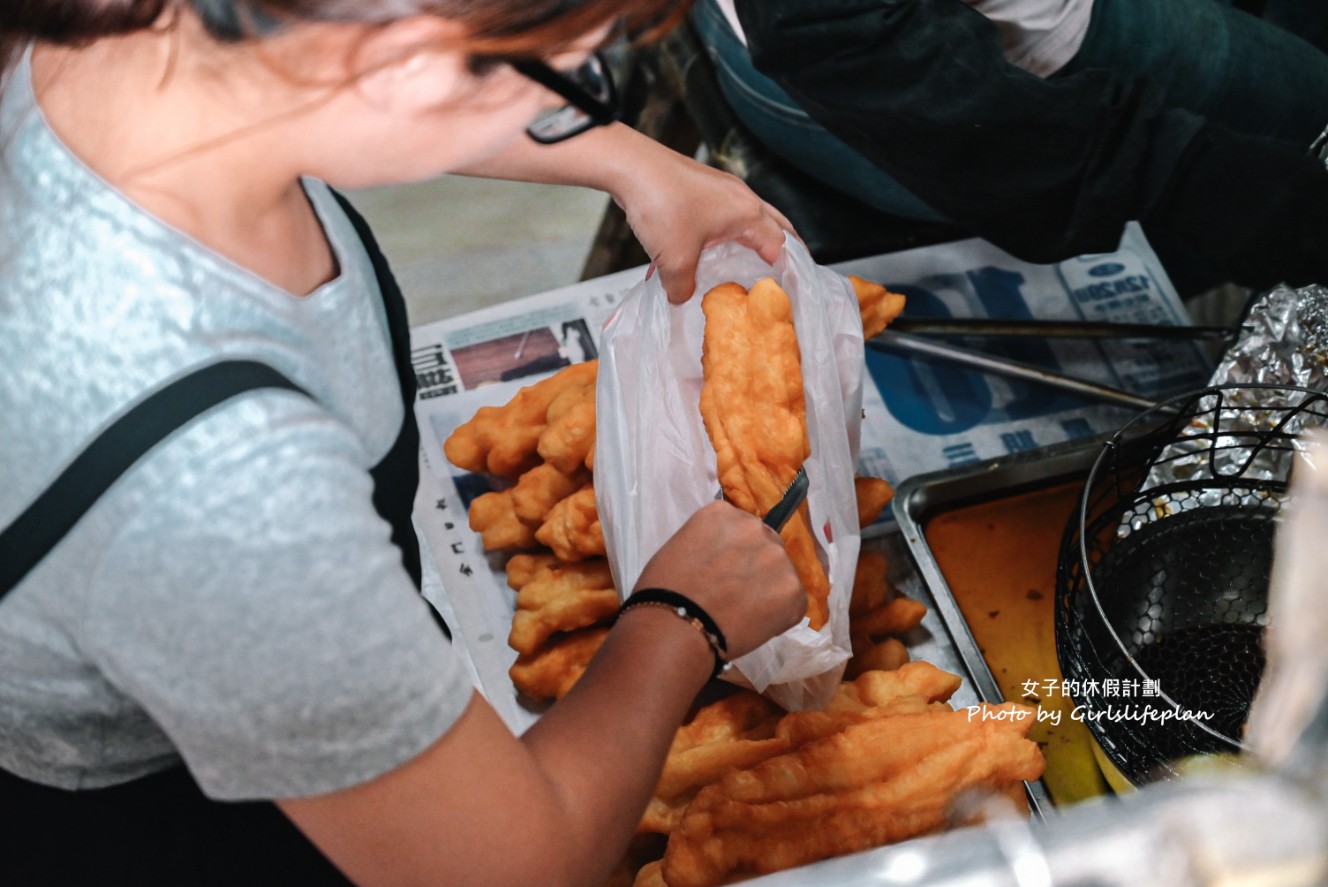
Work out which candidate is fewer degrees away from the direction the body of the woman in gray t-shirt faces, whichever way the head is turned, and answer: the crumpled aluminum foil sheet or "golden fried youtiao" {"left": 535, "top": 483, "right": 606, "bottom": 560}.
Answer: the crumpled aluminum foil sheet

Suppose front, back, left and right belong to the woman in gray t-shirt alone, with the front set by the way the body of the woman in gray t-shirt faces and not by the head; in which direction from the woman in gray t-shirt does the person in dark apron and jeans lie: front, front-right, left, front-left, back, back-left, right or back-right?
front-left

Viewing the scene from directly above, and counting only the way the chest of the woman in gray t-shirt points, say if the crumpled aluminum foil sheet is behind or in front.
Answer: in front

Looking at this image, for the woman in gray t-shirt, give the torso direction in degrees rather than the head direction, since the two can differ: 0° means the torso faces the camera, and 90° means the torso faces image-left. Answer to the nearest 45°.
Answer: approximately 270°
